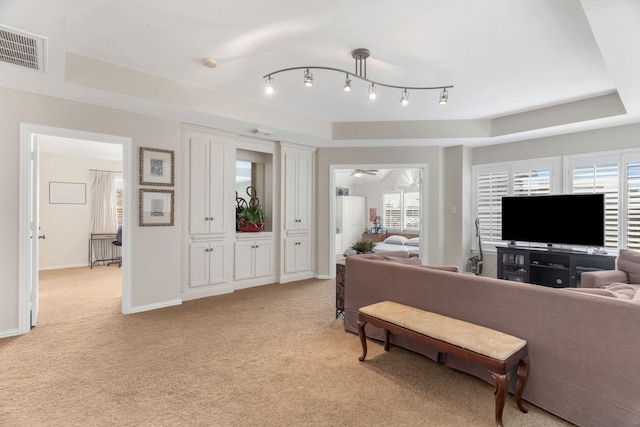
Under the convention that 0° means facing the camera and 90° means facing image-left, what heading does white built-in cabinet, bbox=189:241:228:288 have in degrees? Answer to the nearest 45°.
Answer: approximately 315°

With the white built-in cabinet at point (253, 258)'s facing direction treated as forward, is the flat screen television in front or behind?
in front

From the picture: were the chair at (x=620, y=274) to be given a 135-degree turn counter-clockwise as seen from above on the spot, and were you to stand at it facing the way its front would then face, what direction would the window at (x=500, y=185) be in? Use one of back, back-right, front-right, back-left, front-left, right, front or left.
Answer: back-left

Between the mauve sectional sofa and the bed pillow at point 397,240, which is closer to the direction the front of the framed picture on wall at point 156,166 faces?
the mauve sectional sofa

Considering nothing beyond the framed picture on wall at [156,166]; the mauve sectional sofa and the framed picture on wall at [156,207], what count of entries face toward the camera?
2

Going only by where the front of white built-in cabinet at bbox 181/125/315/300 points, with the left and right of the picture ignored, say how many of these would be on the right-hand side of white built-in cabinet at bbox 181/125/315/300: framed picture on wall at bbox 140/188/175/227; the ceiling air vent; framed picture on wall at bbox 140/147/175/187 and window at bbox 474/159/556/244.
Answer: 3

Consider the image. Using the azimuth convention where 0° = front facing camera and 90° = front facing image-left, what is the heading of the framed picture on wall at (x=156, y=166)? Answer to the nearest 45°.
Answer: approximately 0°

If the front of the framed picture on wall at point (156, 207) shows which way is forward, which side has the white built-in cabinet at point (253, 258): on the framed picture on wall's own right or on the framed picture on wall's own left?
on the framed picture on wall's own left

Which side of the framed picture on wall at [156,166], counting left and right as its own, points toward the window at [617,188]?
left

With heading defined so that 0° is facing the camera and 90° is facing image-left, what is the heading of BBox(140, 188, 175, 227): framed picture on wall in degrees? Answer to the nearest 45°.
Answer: approximately 0°

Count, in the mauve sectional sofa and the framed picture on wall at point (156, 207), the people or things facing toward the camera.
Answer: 1

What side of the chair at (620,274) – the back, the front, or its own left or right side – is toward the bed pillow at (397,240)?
right
